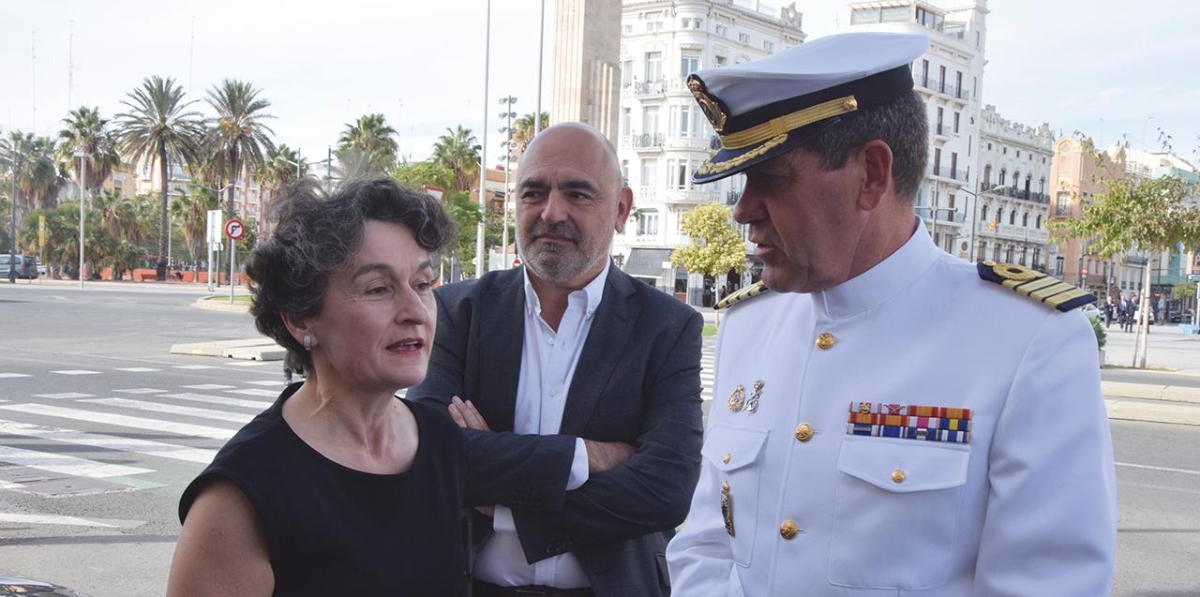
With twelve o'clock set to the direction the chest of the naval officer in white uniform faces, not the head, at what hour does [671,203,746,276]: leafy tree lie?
The leafy tree is roughly at 4 o'clock from the naval officer in white uniform.

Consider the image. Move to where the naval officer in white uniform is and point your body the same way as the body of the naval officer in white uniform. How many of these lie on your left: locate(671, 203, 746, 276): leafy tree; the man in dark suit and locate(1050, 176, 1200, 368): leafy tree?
0

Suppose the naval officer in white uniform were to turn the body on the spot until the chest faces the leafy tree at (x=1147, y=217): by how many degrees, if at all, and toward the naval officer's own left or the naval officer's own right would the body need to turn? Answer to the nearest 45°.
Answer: approximately 135° to the naval officer's own right

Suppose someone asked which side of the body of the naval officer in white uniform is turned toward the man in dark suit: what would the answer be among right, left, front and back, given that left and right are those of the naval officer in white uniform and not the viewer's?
right

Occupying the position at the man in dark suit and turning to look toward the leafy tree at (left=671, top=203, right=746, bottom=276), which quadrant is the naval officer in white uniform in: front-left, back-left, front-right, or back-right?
back-right

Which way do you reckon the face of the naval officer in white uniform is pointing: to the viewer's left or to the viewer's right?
to the viewer's left

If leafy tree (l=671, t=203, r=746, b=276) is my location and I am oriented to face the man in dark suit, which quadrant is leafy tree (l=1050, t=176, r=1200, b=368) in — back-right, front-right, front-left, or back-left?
front-left

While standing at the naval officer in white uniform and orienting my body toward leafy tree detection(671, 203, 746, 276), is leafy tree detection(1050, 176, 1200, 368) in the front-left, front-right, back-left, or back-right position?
front-right

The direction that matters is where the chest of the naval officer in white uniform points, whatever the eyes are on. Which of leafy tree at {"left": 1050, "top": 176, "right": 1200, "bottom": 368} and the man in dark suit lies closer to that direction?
the man in dark suit

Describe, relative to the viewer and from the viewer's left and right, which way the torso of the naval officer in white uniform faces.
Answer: facing the viewer and to the left of the viewer

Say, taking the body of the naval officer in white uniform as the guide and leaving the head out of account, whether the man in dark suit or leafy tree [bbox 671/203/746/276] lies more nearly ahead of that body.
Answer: the man in dark suit

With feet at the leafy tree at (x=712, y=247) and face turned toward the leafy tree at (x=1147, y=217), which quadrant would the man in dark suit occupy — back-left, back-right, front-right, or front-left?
front-right
